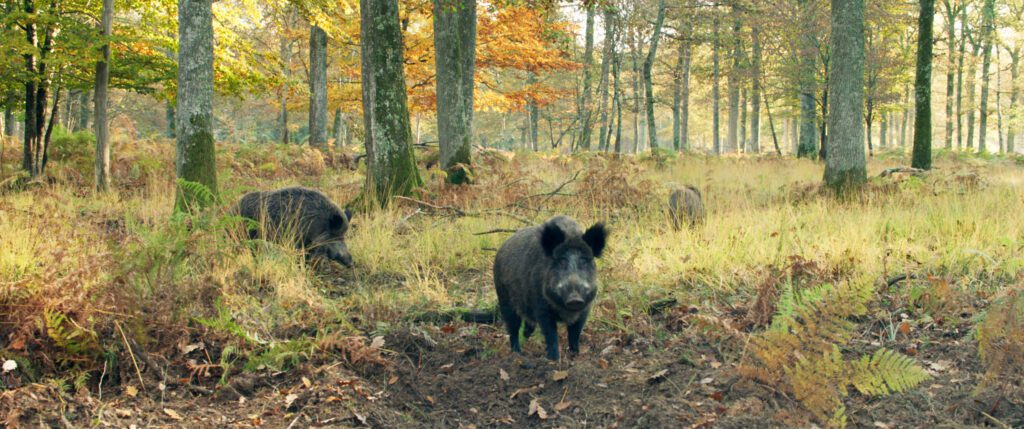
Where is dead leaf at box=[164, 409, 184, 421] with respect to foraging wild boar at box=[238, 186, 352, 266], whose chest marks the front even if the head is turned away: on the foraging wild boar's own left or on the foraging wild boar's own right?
on the foraging wild boar's own right

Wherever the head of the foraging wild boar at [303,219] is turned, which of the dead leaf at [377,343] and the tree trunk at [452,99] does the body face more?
the dead leaf

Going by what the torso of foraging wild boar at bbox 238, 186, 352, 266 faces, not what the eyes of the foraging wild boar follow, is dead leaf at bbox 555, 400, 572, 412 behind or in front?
in front

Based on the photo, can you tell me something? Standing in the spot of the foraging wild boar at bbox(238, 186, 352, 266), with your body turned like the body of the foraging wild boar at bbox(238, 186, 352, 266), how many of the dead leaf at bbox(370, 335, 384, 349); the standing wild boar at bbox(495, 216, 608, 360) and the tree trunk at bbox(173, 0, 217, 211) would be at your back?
1

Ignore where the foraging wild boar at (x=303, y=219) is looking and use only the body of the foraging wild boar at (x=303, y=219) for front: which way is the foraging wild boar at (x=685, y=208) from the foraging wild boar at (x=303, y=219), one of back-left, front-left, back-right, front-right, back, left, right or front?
front-left

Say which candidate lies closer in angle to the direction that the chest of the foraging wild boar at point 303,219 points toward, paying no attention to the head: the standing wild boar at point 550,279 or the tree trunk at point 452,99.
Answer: the standing wild boar

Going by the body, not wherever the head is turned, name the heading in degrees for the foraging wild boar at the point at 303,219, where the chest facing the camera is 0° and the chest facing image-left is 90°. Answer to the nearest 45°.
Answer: approximately 315°

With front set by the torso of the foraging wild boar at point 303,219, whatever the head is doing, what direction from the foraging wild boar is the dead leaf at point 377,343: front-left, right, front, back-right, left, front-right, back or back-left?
front-right

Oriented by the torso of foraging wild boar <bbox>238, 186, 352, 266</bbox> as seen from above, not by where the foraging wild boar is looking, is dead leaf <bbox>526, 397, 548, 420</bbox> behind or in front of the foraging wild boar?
in front

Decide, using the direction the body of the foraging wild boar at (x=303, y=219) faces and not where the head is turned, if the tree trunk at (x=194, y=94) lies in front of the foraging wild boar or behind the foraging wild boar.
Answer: behind

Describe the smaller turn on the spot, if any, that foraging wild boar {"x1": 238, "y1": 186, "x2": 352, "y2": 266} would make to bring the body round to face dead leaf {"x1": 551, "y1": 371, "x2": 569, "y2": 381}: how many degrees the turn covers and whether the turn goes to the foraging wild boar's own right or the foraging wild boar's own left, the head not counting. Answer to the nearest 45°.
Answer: approximately 45° to the foraging wild boar's own right
